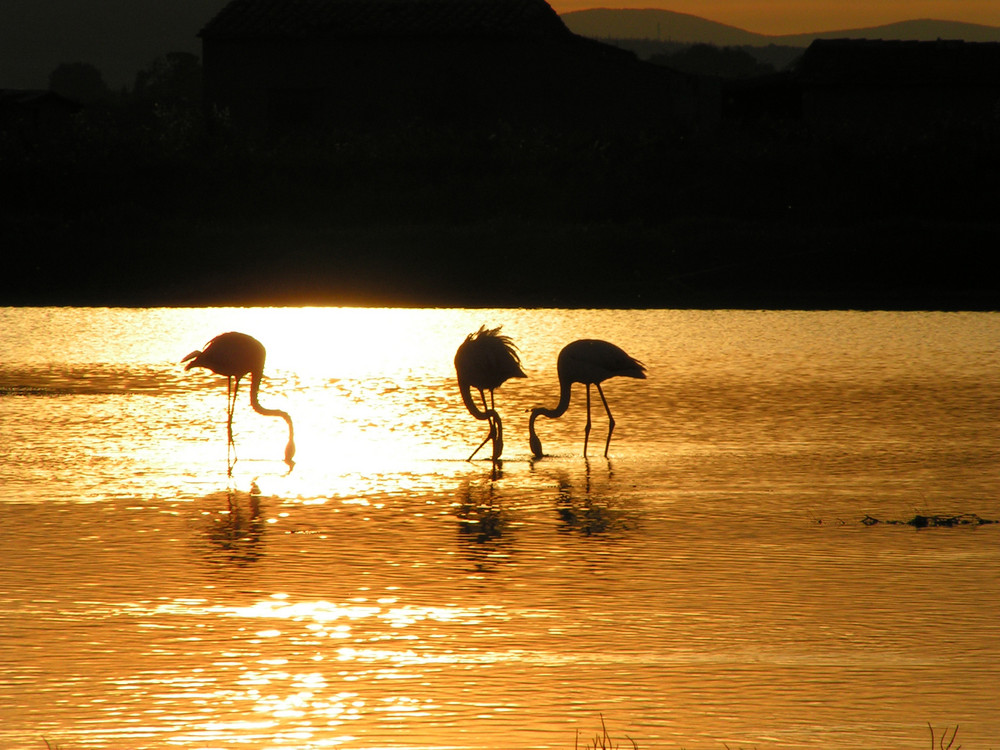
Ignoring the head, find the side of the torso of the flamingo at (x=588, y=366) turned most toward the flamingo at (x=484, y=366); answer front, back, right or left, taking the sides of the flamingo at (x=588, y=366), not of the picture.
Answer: front

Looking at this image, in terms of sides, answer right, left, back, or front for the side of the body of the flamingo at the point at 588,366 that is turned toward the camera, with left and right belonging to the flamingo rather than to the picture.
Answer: left
